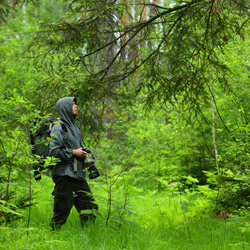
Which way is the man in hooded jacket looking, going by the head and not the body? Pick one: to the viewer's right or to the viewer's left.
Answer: to the viewer's right

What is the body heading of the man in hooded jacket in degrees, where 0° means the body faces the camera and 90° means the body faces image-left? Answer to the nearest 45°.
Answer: approximately 270°
